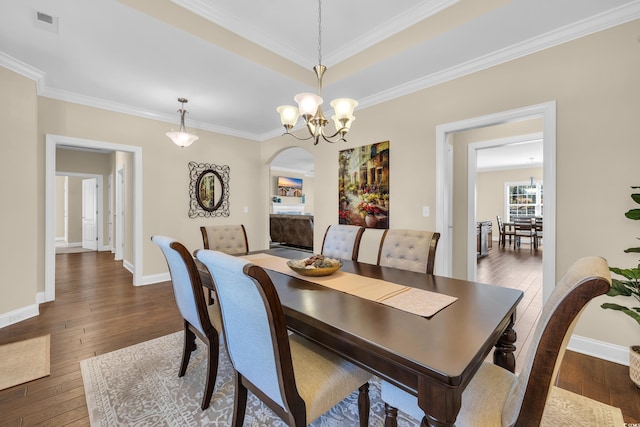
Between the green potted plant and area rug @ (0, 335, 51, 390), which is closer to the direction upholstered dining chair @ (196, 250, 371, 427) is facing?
the green potted plant

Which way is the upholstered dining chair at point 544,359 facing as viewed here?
to the viewer's left

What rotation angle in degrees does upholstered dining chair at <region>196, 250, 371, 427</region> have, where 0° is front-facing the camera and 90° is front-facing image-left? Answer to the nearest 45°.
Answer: approximately 225°

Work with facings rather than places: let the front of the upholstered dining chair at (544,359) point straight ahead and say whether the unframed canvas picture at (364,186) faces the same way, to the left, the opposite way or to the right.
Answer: to the left

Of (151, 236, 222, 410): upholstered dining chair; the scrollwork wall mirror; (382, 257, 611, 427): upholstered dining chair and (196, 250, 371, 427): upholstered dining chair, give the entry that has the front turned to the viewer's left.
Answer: (382, 257, 611, 427): upholstered dining chair

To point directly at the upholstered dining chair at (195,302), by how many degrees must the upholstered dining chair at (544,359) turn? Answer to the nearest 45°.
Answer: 0° — it already faces it

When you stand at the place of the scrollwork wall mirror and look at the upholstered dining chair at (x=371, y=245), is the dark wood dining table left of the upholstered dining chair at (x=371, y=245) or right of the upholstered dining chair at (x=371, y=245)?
right

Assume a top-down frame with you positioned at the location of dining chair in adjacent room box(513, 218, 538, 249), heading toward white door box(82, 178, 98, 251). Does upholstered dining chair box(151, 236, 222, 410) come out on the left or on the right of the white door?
left

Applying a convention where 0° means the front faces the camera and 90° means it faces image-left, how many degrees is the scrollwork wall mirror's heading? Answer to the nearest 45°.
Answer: approximately 315°

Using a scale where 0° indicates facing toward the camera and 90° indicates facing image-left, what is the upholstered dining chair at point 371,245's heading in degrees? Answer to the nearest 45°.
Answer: approximately 45°

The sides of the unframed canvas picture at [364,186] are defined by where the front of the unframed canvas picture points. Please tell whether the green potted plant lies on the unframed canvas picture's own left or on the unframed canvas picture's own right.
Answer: on the unframed canvas picture's own left

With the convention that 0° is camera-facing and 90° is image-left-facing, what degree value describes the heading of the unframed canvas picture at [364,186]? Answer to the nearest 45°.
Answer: approximately 45°

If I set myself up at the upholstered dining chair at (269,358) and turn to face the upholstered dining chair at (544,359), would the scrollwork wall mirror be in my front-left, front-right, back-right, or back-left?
back-left
